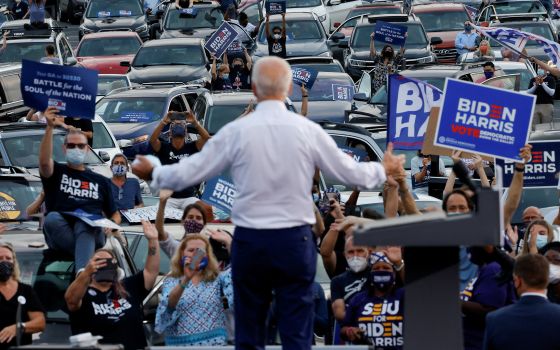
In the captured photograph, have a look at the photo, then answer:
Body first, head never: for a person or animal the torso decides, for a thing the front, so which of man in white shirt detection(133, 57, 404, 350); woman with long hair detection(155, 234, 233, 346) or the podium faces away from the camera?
the man in white shirt

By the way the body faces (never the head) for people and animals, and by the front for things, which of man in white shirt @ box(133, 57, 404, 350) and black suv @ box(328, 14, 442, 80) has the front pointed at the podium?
the black suv

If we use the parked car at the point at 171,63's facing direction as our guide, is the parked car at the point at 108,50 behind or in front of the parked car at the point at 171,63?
behind

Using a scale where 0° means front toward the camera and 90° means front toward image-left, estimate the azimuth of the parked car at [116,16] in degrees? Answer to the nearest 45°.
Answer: approximately 0°

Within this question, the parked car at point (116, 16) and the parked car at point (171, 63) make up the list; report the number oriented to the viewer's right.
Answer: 0

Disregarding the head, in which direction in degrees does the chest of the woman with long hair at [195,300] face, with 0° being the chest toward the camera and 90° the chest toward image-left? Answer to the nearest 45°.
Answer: approximately 0°

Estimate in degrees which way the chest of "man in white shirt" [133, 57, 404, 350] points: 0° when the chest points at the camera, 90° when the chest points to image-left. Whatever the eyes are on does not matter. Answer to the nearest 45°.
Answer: approximately 180°

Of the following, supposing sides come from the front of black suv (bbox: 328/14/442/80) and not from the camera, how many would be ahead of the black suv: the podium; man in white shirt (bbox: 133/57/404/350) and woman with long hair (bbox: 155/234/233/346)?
3

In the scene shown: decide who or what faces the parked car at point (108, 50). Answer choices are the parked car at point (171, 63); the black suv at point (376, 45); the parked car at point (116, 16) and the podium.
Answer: the parked car at point (116, 16)
